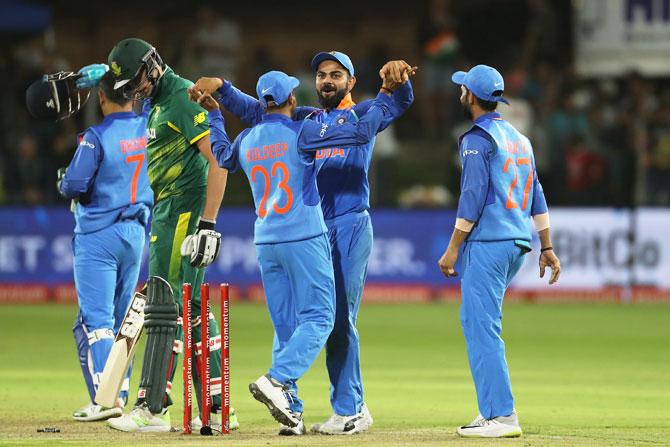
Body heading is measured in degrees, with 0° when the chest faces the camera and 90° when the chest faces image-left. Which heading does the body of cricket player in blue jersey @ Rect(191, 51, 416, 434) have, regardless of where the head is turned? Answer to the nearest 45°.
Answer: approximately 45°

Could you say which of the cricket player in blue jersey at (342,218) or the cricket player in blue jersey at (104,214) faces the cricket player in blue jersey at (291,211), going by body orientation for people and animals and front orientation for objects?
the cricket player in blue jersey at (342,218)

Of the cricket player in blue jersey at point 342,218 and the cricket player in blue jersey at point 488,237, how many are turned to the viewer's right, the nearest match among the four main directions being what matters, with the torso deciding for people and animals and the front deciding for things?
0

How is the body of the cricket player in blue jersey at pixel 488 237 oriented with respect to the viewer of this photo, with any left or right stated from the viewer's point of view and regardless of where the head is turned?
facing away from the viewer and to the left of the viewer

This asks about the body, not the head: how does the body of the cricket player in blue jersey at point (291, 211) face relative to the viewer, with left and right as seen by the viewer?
facing away from the viewer and to the right of the viewer

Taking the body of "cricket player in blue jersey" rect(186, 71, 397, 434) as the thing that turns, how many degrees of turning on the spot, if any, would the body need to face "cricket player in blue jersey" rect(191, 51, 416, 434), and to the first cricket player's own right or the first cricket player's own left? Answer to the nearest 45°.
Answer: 0° — they already face them

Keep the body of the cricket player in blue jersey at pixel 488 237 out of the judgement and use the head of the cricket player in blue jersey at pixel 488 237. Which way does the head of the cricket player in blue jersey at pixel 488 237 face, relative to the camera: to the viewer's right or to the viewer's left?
to the viewer's left

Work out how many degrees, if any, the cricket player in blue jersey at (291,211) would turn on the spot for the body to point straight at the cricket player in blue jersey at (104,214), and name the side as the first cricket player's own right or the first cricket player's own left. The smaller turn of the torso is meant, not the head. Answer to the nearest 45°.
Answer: approximately 90° to the first cricket player's own left

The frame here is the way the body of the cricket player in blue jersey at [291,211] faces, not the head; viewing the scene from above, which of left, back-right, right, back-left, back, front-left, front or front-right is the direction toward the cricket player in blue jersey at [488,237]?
front-right

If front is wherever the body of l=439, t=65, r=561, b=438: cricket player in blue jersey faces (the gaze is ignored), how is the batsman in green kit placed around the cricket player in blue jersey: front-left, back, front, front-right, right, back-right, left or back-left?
front-left

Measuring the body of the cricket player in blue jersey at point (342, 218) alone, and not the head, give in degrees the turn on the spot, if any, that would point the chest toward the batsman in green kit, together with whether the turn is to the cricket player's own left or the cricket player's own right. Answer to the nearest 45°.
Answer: approximately 45° to the cricket player's own right

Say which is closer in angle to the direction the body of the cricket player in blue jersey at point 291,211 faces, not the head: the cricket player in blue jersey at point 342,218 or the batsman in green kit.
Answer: the cricket player in blue jersey
